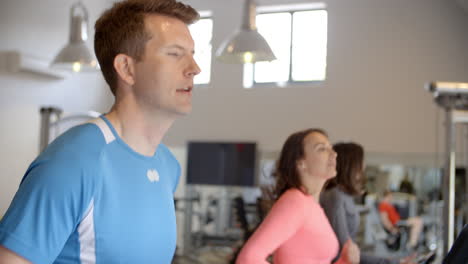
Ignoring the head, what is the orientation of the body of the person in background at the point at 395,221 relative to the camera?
to the viewer's right

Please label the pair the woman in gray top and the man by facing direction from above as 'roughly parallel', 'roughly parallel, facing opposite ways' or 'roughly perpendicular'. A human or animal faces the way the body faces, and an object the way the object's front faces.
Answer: roughly parallel

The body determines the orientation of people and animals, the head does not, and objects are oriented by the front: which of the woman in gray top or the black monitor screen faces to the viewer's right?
the woman in gray top

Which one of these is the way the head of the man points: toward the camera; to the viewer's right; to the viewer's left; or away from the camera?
to the viewer's right

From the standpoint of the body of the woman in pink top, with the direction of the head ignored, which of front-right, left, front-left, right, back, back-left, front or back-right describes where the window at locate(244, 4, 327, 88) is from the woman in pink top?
left

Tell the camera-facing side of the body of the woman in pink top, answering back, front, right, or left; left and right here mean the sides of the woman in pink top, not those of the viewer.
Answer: right

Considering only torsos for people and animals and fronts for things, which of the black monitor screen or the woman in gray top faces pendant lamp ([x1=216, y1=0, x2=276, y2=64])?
the black monitor screen

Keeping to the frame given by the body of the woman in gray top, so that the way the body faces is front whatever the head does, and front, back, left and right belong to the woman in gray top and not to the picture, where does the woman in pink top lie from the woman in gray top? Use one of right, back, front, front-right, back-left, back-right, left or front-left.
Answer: right

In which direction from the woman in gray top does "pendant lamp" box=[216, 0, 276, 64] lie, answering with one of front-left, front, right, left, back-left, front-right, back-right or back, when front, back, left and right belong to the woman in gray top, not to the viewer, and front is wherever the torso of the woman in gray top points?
back-left

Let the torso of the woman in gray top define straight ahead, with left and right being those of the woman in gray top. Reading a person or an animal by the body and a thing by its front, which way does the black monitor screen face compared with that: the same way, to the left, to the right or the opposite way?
to the right

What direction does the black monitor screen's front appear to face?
toward the camera

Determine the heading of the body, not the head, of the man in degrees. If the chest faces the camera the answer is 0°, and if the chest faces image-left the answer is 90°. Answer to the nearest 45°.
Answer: approximately 315°

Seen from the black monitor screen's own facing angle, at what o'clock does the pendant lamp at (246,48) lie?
The pendant lamp is roughly at 12 o'clock from the black monitor screen.
